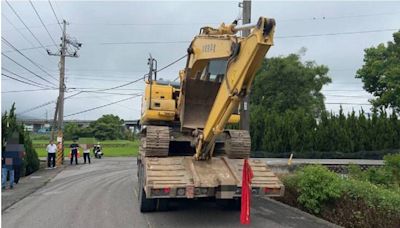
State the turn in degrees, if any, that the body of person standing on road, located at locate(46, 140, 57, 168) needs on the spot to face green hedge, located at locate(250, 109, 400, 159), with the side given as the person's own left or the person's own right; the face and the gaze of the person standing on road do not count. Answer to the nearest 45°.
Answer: approximately 90° to the person's own left

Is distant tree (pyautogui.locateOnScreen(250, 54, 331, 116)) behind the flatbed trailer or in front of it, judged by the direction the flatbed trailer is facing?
in front

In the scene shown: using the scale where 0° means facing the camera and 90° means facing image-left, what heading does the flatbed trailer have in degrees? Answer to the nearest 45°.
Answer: approximately 180°

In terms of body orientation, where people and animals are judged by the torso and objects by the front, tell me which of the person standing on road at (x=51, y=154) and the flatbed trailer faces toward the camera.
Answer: the person standing on road

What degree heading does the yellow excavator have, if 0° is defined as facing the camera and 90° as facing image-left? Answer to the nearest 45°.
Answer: approximately 315°

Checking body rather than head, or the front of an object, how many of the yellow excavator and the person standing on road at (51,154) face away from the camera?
0

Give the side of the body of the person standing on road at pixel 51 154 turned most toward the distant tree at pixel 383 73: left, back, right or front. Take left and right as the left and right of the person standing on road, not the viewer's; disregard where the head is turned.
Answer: left

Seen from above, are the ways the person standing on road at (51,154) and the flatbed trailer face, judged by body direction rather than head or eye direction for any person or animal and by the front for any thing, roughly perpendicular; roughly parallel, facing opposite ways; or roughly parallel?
roughly parallel, facing opposite ways

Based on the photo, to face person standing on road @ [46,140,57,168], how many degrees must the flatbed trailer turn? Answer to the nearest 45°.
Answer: approximately 45° to its left

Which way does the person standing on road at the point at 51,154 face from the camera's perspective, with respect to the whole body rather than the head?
toward the camera
